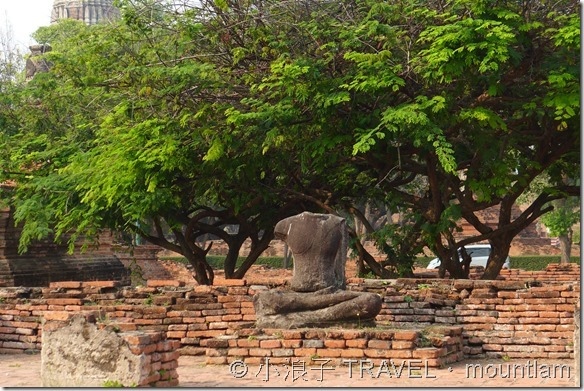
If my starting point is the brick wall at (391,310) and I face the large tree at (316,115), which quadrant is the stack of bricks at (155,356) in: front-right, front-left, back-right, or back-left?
back-left

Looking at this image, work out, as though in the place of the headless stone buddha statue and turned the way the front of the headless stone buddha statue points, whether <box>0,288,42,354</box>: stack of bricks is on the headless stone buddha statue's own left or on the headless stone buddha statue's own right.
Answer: on the headless stone buddha statue's own right

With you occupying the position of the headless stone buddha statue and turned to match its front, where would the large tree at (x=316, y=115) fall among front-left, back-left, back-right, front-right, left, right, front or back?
back

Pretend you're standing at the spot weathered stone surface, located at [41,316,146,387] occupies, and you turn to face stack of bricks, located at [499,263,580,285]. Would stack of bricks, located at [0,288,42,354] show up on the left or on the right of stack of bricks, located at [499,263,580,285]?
left

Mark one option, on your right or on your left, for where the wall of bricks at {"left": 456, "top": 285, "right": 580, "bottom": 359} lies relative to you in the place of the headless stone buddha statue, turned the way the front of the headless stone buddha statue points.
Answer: on your left

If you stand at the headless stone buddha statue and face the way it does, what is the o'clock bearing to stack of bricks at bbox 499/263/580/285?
The stack of bricks is roughly at 7 o'clock from the headless stone buddha statue.

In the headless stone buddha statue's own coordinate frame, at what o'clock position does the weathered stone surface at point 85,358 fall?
The weathered stone surface is roughly at 1 o'clock from the headless stone buddha statue.

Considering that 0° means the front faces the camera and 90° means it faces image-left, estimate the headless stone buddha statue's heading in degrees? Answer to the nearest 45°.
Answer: approximately 0°

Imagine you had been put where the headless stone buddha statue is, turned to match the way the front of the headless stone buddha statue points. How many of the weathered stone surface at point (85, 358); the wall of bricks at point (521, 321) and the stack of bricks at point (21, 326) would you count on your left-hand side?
1

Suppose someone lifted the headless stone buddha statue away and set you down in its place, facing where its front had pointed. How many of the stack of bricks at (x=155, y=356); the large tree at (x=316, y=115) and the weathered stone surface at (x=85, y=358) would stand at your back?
1

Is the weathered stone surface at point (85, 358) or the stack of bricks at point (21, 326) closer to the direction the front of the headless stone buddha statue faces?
the weathered stone surface
